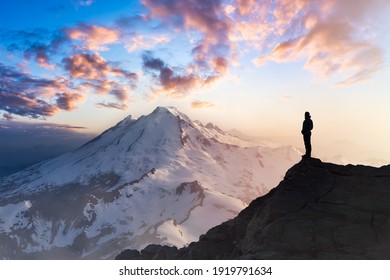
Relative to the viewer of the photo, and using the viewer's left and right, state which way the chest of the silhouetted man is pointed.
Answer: facing to the left of the viewer
